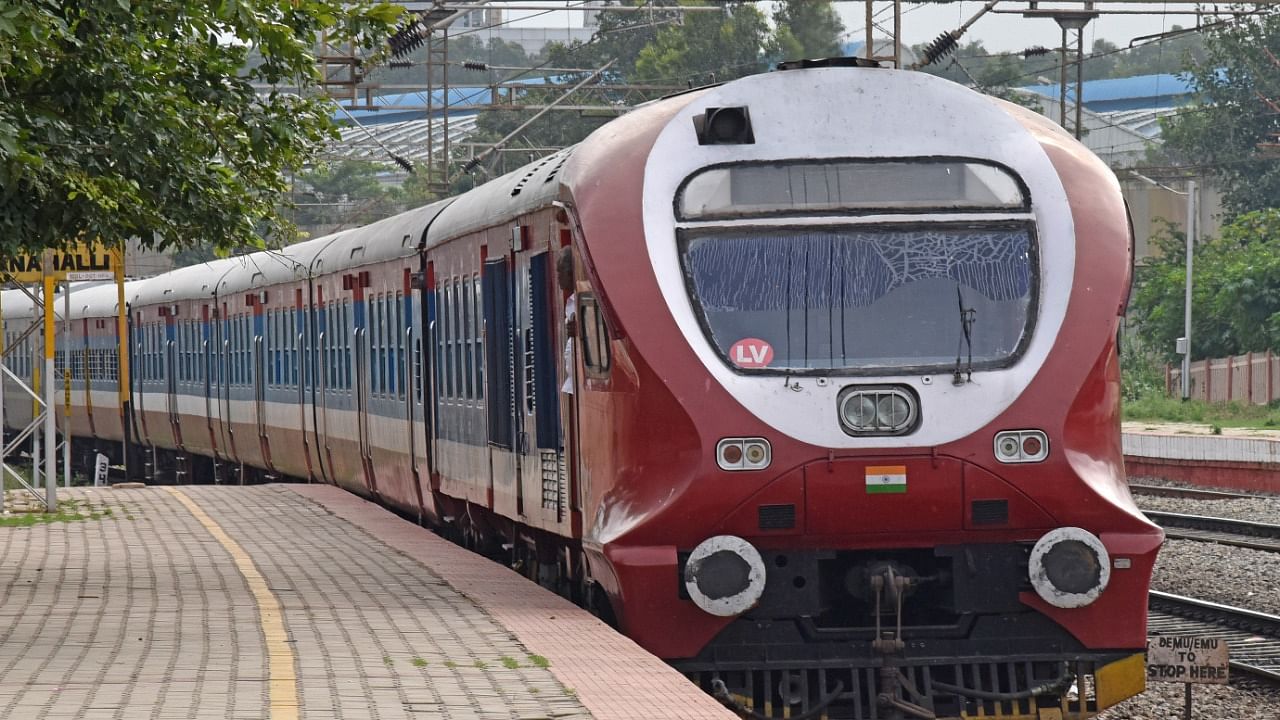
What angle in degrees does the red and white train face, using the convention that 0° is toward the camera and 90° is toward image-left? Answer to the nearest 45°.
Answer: approximately 0°

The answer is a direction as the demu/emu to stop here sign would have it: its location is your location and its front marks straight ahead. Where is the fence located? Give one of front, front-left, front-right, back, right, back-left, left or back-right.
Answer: back

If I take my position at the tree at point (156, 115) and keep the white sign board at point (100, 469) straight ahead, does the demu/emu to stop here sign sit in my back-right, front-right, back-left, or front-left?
back-right

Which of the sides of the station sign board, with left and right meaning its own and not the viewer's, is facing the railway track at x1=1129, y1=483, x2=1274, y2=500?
left

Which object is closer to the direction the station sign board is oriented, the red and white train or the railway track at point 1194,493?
the red and white train

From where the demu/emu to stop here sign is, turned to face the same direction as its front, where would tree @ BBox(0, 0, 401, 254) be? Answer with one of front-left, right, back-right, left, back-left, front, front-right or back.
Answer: right

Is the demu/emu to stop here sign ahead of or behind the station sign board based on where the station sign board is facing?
ahead

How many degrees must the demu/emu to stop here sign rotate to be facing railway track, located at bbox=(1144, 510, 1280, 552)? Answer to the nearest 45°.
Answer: approximately 180°

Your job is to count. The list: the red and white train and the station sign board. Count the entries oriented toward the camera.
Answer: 2
